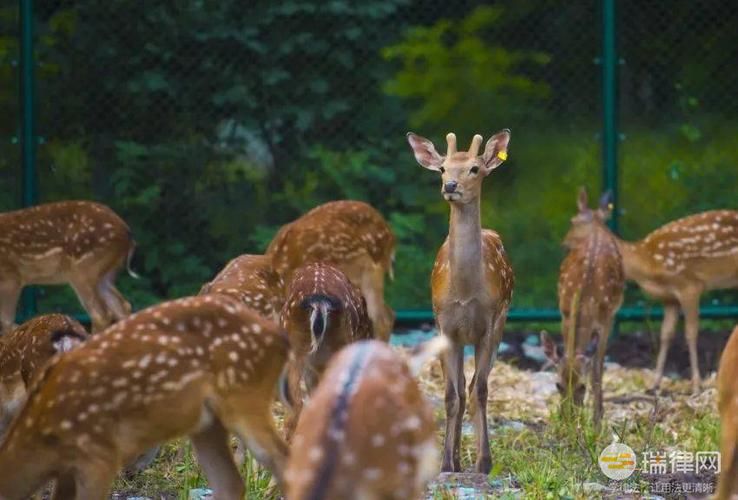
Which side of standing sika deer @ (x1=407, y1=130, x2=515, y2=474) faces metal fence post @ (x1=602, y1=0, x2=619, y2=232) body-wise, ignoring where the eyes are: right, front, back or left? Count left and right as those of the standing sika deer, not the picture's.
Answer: back

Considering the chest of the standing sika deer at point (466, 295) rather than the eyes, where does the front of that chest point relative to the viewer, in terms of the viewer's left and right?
facing the viewer

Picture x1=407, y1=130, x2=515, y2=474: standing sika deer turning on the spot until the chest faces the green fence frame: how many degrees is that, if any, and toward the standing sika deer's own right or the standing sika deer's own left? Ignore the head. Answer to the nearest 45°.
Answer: approximately 180°

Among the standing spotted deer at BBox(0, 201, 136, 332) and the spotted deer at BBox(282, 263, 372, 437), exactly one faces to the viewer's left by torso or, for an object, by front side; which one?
the standing spotted deer

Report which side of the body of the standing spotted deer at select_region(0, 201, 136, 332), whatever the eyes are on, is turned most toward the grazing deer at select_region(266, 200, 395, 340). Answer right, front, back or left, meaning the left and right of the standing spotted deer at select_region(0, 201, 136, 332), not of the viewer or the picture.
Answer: back

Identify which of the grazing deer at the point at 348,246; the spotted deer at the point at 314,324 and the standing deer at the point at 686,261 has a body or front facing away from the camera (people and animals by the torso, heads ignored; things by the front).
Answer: the spotted deer

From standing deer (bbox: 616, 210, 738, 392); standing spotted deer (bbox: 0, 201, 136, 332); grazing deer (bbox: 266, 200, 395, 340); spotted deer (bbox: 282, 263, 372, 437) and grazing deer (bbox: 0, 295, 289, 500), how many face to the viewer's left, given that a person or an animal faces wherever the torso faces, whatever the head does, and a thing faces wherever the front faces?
4

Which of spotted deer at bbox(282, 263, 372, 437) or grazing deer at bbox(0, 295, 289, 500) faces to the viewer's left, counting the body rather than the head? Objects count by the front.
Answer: the grazing deer

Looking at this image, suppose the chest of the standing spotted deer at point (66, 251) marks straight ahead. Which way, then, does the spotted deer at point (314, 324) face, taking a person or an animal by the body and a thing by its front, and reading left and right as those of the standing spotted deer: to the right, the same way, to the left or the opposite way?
to the right

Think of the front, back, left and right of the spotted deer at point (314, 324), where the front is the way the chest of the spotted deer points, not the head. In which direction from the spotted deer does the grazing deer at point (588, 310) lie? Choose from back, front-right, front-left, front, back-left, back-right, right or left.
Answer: front-right

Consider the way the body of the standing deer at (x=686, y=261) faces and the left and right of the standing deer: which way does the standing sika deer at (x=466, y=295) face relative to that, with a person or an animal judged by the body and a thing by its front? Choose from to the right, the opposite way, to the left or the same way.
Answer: to the left

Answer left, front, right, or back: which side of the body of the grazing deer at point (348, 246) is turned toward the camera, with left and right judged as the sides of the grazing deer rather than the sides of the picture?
left

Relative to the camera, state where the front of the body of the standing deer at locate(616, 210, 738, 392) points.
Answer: to the viewer's left

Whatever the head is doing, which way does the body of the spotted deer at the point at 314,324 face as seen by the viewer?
away from the camera

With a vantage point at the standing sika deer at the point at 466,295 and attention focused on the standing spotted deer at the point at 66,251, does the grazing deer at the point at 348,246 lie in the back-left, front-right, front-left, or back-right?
front-right

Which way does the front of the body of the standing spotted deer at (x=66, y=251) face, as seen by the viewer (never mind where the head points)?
to the viewer's left

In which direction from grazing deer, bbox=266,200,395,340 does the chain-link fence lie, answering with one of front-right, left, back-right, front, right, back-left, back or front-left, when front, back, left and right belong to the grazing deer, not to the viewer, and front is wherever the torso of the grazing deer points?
right

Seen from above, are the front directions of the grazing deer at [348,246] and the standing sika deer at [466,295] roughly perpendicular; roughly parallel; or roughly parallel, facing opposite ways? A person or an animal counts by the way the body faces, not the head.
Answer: roughly perpendicular
